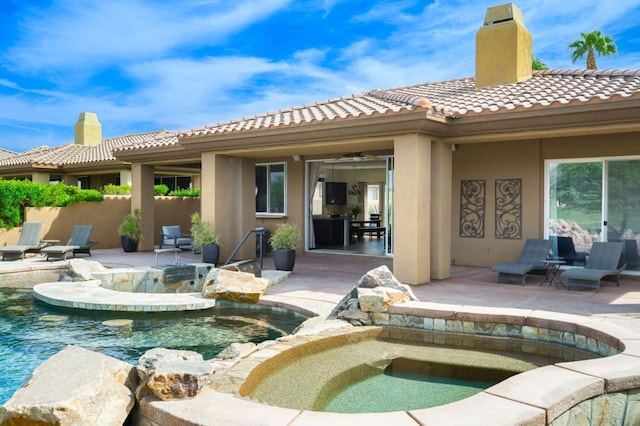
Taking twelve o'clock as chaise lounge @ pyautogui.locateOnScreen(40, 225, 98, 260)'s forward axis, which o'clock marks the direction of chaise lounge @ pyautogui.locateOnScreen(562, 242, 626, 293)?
chaise lounge @ pyautogui.locateOnScreen(562, 242, 626, 293) is roughly at 9 o'clock from chaise lounge @ pyautogui.locateOnScreen(40, 225, 98, 260).

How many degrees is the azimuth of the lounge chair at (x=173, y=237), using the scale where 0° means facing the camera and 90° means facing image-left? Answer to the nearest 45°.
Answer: approximately 315°

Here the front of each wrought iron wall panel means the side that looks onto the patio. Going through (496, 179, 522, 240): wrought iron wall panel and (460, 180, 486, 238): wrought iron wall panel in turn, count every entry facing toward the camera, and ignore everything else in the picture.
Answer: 2

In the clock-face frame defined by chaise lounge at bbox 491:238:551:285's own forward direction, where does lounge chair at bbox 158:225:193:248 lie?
The lounge chair is roughly at 2 o'clock from the chaise lounge.

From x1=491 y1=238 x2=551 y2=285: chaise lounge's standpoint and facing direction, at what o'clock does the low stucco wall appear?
The low stucco wall is roughly at 2 o'clock from the chaise lounge.

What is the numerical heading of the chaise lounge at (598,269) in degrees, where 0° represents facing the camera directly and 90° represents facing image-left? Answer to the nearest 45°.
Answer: approximately 45°

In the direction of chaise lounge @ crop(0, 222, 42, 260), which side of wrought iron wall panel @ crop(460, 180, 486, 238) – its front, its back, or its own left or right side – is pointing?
right

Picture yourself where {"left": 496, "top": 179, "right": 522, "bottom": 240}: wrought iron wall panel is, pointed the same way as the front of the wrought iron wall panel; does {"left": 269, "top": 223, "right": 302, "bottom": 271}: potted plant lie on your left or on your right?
on your right

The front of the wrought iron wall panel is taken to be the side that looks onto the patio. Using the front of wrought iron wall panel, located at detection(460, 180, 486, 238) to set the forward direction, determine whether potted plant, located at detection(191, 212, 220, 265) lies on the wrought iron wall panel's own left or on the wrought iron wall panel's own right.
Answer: on the wrought iron wall panel's own right

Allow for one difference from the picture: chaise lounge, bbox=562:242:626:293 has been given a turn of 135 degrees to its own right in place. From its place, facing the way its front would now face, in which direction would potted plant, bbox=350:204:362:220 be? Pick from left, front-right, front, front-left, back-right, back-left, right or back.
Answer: front-left

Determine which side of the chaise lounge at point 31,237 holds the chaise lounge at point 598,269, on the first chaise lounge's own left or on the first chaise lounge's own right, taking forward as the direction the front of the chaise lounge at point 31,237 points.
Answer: on the first chaise lounge's own left

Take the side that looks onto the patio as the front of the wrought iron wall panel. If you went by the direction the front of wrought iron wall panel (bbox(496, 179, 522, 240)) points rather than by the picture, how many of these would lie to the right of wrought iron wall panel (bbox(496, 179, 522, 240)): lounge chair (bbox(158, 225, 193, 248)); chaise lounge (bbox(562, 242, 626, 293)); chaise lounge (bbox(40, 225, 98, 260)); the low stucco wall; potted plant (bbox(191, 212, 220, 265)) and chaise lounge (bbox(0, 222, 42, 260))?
5
